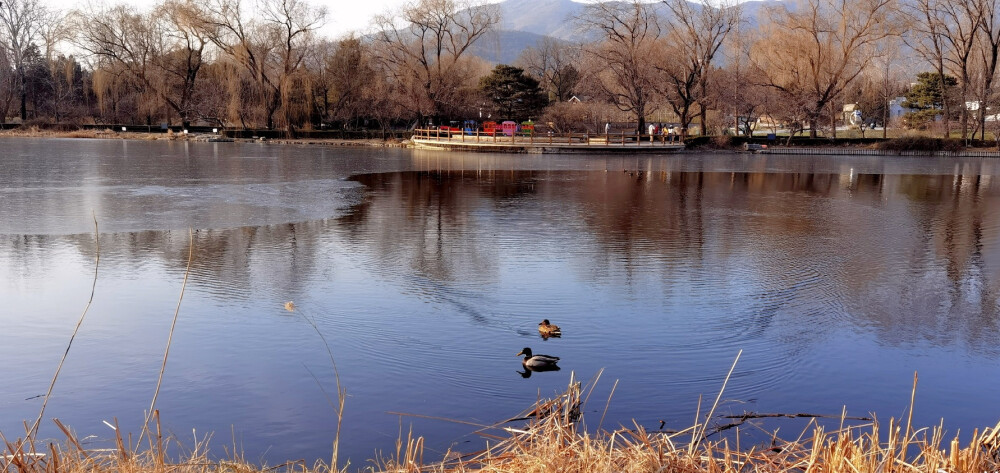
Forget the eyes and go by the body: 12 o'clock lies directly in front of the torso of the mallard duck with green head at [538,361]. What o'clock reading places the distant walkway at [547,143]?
The distant walkway is roughly at 3 o'clock from the mallard duck with green head.

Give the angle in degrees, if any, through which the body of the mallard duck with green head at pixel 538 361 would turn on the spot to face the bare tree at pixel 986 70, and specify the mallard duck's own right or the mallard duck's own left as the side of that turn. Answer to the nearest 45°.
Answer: approximately 135° to the mallard duck's own right

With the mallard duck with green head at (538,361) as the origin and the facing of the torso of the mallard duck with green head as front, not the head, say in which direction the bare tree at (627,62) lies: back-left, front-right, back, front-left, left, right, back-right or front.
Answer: right

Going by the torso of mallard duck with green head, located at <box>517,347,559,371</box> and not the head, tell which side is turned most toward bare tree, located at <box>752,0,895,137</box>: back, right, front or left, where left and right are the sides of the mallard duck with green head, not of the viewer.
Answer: right

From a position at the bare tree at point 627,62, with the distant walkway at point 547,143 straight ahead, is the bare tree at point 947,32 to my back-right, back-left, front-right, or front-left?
back-left

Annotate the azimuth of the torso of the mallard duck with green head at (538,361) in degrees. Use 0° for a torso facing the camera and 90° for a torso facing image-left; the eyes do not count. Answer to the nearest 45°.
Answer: approximately 90°

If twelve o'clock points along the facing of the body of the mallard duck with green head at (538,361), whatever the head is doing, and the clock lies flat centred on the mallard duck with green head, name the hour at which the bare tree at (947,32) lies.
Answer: The bare tree is roughly at 4 o'clock from the mallard duck with green head.

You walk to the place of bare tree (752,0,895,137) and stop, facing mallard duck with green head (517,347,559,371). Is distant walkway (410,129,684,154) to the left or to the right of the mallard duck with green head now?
right

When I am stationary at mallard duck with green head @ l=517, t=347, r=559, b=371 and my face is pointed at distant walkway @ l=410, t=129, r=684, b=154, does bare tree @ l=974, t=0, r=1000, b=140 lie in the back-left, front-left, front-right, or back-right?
front-right

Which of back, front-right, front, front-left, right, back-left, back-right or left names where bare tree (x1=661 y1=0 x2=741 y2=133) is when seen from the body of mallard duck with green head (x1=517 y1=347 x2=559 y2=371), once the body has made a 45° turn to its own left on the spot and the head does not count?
back-right

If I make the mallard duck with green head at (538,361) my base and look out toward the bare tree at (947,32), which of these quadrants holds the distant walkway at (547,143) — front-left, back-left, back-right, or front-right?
front-left
